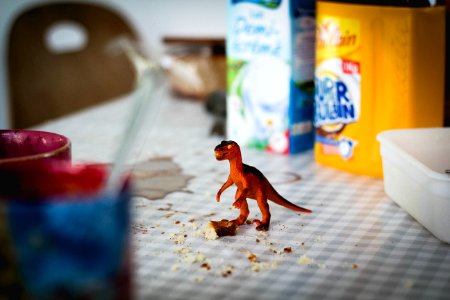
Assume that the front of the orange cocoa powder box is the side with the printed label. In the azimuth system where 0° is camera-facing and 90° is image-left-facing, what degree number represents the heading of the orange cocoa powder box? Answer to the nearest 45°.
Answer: approximately 45°

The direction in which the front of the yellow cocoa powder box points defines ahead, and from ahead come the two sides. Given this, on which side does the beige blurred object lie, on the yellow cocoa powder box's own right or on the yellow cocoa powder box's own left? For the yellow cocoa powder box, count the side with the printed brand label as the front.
on the yellow cocoa powder box's own right

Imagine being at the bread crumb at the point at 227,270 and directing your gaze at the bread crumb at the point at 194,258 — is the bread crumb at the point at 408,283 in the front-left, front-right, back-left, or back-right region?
back-right
